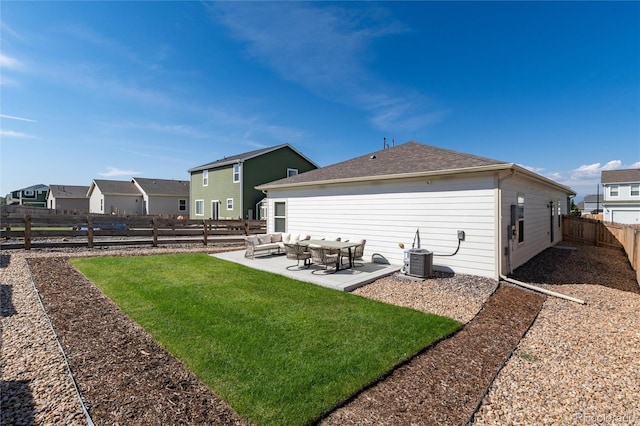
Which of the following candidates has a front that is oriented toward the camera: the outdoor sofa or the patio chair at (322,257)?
the outdoor sofa

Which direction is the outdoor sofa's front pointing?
toward the camera

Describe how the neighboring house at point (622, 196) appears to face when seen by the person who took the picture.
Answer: facing the viewer

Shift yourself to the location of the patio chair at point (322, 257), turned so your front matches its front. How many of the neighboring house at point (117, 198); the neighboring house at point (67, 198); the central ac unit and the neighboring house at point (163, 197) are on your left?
3

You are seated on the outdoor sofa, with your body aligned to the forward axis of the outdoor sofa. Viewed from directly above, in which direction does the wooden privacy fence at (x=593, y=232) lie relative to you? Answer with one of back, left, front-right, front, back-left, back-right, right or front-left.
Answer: left

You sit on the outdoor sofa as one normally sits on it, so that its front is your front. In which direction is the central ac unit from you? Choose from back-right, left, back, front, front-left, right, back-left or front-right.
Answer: front-left

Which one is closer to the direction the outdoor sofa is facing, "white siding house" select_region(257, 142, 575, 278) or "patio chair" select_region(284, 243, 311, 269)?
the patio chair

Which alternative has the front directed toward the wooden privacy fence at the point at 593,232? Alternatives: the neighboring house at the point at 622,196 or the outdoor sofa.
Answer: the neighboring house

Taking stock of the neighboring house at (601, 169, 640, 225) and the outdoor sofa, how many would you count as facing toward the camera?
2

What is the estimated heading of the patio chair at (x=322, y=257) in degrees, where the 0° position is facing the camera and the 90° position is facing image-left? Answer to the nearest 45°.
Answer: approximately 225°
